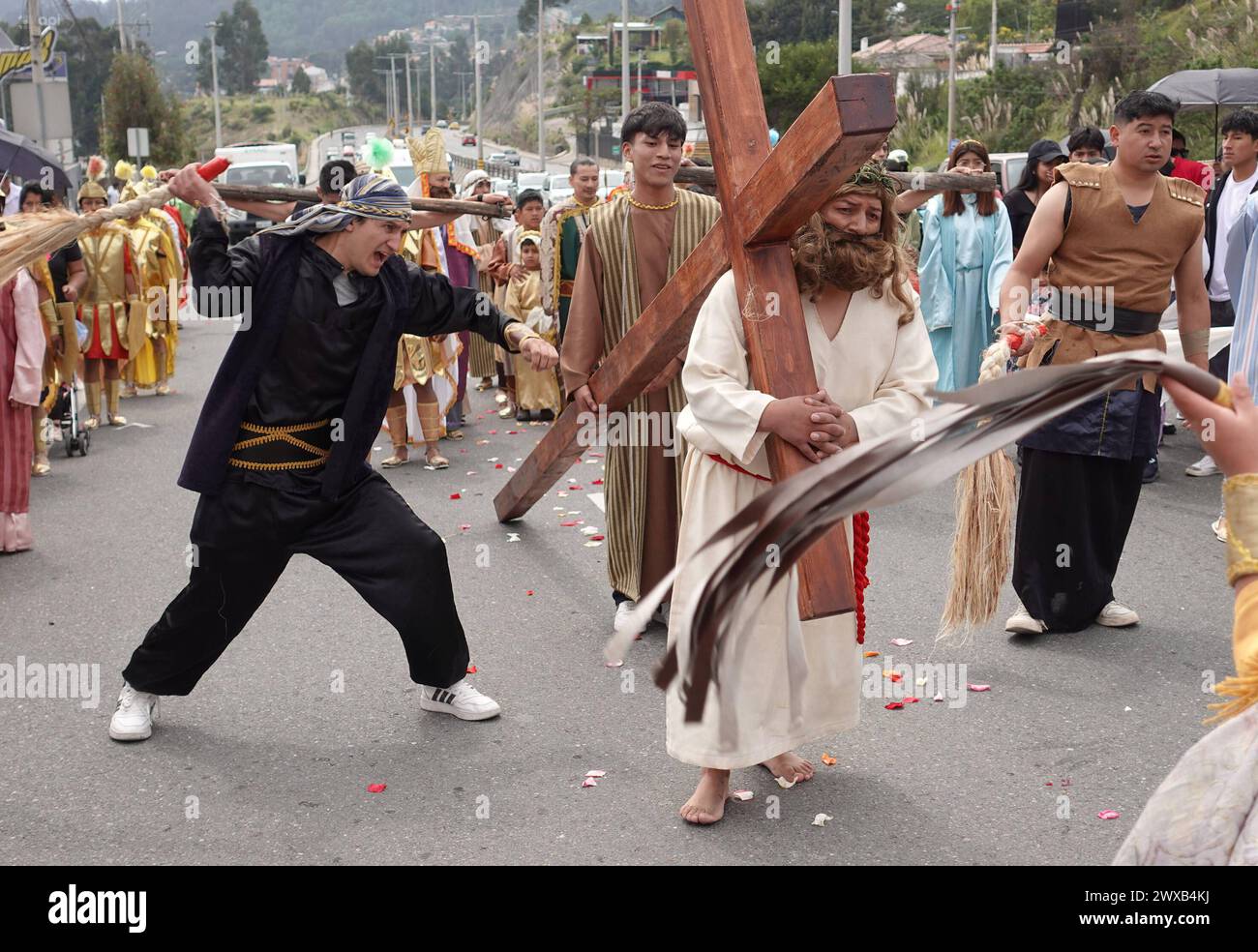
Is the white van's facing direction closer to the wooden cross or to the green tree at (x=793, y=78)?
the wooden cross

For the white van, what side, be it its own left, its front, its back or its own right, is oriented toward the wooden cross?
front

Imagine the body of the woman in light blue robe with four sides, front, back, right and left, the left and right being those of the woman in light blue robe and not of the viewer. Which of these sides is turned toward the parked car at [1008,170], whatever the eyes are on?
back

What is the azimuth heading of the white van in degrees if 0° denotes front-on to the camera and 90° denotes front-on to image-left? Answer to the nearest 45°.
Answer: approximately 0°

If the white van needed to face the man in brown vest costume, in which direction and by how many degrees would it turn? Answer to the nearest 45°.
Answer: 0° — it already faces them

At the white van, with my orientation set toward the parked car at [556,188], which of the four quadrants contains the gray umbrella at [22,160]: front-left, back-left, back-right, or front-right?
back-right

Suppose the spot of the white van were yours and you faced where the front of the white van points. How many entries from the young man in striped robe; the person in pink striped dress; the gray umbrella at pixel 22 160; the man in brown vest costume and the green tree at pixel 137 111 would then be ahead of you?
4

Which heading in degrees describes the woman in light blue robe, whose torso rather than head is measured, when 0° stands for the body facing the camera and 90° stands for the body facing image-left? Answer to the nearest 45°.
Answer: approximately 0°

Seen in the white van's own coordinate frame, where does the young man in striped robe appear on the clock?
The young man in striped robe is roughly at 12 o'clock from the white van.

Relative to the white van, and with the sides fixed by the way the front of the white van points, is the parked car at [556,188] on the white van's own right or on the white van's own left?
on the white van's own left

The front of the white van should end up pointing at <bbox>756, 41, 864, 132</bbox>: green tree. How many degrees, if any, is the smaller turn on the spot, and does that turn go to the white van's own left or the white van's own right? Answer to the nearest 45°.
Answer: approximately 90° to the white van's own left
